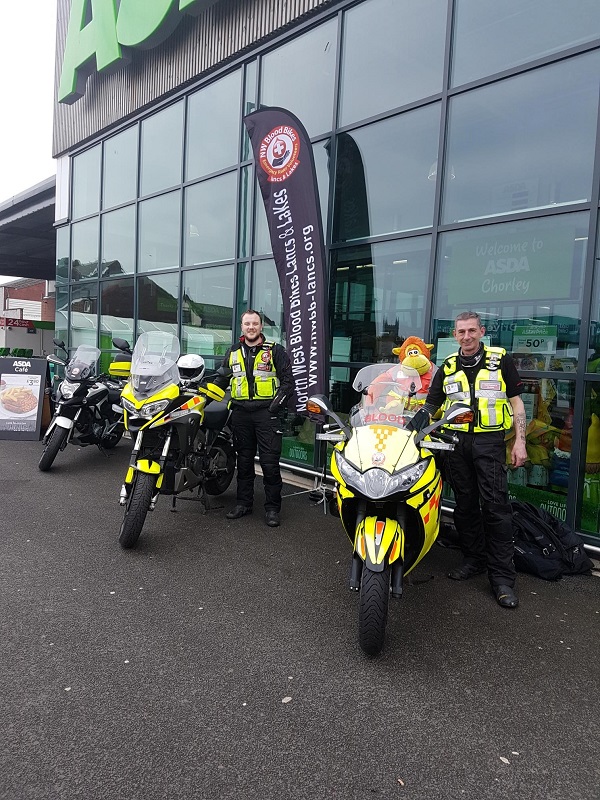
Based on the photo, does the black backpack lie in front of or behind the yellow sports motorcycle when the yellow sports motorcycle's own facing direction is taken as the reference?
behind

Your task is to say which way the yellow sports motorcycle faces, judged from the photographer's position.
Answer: facing the viewer

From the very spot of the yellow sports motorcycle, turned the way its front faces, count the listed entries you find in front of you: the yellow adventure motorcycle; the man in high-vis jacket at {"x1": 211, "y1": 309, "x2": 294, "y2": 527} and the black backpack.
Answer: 0

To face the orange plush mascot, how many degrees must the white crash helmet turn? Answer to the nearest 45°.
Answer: approximately 90° to its left

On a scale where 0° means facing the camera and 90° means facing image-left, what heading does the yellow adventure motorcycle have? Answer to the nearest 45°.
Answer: approximately 45°

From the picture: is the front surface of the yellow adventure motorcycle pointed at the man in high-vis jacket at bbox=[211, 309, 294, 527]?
no

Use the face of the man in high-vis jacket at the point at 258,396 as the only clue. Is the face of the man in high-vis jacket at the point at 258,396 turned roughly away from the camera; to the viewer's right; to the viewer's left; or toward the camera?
toward the camera

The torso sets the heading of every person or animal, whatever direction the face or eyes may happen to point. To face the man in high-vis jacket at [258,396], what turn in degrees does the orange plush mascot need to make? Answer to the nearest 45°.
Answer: approximately 90° to its right

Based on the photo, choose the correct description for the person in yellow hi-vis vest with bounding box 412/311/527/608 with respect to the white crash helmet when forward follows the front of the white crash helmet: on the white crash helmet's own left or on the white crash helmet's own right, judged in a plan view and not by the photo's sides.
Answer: on the white crash helmet's own left

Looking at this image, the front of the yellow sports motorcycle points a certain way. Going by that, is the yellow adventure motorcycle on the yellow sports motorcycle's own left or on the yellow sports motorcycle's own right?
on the yellow sports motorcycle's own right

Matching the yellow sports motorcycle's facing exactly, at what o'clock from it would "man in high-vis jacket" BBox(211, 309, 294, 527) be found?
The man in high-vis jacket is roughly at 5 o'clock from the yellow sports motorcycle.

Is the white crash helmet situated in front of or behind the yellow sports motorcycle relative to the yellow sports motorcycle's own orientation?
behind

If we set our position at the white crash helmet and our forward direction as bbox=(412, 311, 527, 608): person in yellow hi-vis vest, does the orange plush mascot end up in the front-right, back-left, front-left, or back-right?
front-left

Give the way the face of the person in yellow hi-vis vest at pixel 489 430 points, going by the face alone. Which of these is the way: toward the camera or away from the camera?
toward the camera

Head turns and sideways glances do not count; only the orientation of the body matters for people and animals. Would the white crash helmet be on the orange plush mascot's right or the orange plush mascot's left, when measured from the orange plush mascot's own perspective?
on its right

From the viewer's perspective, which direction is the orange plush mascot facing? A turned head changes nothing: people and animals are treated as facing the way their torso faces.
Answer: toward the camera
